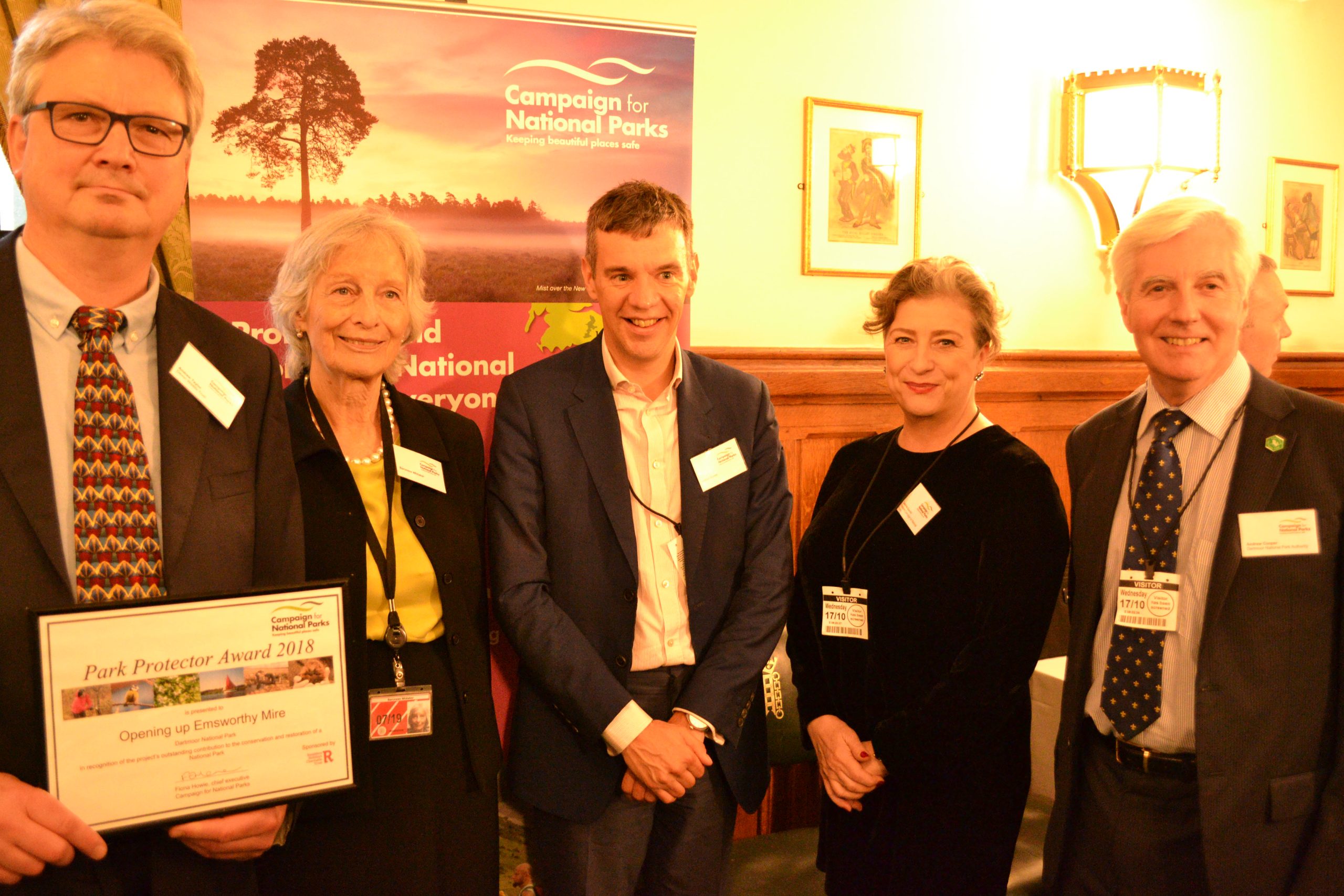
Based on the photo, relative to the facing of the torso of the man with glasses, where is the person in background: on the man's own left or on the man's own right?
on the man's own left

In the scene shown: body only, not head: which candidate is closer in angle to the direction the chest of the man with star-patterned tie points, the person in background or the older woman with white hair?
the older woman with white hair

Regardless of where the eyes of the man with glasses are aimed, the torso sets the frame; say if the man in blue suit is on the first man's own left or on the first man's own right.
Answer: on the first man's own left

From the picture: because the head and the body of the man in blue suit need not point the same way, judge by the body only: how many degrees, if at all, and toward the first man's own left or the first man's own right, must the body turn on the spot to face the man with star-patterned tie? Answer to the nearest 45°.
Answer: approximately 90° to the first man's own left

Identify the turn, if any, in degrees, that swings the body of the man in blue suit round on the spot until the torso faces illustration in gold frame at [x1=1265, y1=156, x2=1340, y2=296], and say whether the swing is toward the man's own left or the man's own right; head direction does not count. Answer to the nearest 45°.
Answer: approximately 135° to the man's own left

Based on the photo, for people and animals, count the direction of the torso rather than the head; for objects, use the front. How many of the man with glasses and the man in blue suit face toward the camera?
2
